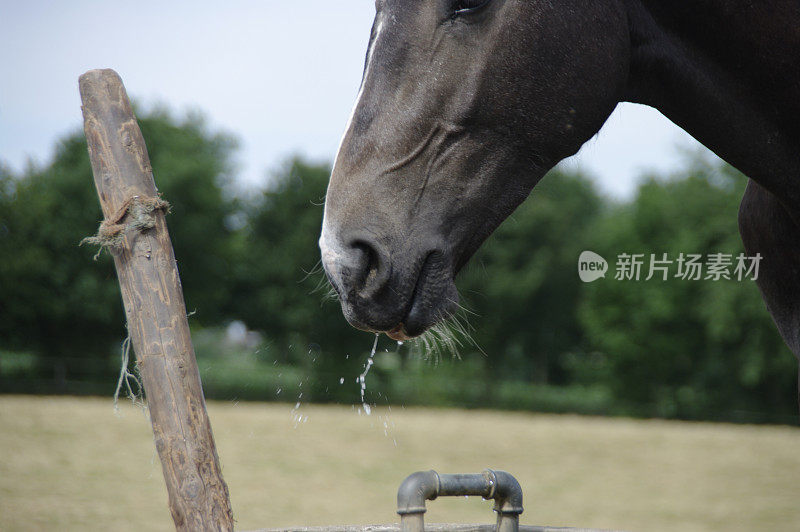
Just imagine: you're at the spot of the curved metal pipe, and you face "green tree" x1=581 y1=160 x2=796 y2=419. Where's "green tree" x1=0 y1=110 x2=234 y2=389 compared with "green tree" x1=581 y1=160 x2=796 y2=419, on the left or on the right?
left

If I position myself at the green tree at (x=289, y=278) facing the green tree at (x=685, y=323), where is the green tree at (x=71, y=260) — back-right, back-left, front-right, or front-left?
back-right

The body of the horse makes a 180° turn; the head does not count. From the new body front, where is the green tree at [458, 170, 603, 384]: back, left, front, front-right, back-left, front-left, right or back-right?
left

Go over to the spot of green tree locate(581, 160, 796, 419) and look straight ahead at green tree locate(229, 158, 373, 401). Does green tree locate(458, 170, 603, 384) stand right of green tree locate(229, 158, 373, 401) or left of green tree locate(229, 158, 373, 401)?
right

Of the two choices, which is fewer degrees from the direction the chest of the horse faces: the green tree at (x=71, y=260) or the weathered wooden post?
the weathered wooden post

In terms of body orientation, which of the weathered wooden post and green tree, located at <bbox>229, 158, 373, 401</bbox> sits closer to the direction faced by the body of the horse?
the weathered wooden post

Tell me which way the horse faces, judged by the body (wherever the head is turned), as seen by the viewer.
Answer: to the viewer's left
